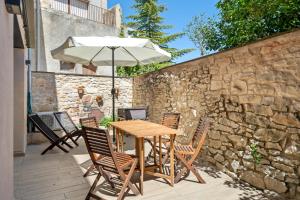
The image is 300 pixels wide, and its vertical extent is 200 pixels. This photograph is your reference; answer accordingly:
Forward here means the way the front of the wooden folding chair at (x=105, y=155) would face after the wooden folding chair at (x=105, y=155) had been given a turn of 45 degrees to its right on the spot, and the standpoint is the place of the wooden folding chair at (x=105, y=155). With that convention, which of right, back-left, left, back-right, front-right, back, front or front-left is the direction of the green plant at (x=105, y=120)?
left

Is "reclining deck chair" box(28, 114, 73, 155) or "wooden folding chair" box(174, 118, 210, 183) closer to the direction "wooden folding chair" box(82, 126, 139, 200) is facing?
the wooden folding chair

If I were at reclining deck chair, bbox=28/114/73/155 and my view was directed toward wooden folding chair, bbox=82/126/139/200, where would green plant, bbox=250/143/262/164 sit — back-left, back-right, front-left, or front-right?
front-left

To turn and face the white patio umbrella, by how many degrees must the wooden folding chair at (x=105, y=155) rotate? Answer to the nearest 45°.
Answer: approximately 45° to its left

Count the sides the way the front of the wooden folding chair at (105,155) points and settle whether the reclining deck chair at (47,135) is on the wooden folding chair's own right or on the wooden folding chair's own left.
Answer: on the wooden folding chair's own left

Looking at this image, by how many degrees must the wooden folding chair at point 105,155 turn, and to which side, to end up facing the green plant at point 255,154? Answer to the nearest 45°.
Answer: approximately 45° to its right

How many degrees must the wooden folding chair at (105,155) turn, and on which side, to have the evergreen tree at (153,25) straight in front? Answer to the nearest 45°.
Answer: approximately 45° to its left

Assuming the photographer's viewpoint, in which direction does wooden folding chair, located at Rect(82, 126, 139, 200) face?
facing away from the viewer and to the right of the viewer

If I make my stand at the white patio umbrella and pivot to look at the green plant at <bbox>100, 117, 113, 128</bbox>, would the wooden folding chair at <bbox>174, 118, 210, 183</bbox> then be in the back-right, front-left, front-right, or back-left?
back-right

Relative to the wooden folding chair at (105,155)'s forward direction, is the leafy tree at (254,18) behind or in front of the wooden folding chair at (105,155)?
in front
